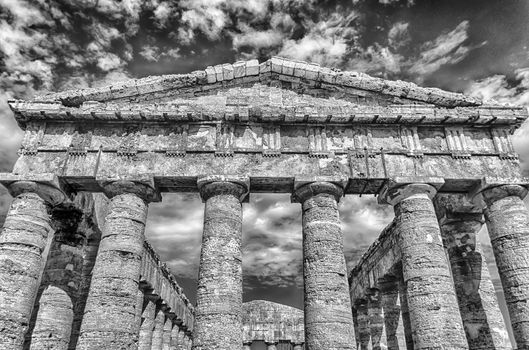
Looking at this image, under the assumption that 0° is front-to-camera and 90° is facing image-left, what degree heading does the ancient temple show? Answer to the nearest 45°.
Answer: approximately 0°
